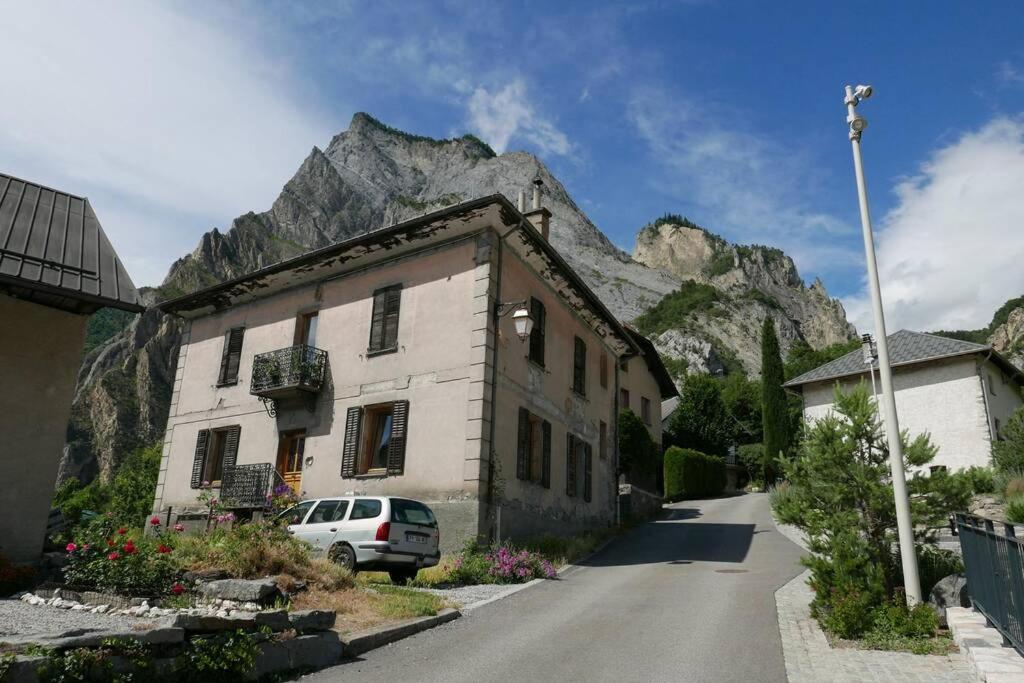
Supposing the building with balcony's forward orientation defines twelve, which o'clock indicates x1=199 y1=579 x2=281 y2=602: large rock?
The large rock is roughly at 11 o'clock from the building with balcony.

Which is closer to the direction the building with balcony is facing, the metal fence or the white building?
the metal fence

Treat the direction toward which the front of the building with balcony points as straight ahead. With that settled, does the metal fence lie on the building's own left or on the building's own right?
on the building's own left

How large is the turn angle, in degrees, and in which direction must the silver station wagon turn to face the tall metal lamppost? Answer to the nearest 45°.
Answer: approximately 180°

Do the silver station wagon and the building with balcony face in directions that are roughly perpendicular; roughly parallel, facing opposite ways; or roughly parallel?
roughly perpendicular

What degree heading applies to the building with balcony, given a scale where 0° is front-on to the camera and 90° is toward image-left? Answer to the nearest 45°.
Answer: approximately 45°

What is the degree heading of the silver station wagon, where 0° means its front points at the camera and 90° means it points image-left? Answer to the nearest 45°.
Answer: approximately 135°

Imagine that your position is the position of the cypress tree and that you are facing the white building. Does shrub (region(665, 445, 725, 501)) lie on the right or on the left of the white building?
right

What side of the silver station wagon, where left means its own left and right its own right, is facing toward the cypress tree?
right

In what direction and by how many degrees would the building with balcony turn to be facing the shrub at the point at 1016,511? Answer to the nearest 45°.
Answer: approximately 135° to its left

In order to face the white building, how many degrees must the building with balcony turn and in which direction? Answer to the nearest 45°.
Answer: approximately 135° to its left

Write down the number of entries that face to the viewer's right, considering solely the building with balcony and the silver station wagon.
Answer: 0

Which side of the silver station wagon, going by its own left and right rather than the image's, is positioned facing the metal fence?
back

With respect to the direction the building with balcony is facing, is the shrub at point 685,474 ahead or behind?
behind

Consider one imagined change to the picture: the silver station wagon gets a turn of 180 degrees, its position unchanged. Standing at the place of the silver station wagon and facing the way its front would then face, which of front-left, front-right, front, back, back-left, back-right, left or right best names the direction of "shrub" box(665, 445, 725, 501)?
left

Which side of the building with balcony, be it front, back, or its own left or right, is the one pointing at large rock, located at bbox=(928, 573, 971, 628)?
left

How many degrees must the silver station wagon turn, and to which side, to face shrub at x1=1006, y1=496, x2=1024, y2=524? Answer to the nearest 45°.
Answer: approximately 135° to its right

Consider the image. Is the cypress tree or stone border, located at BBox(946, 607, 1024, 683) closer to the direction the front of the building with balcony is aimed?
the stone border
